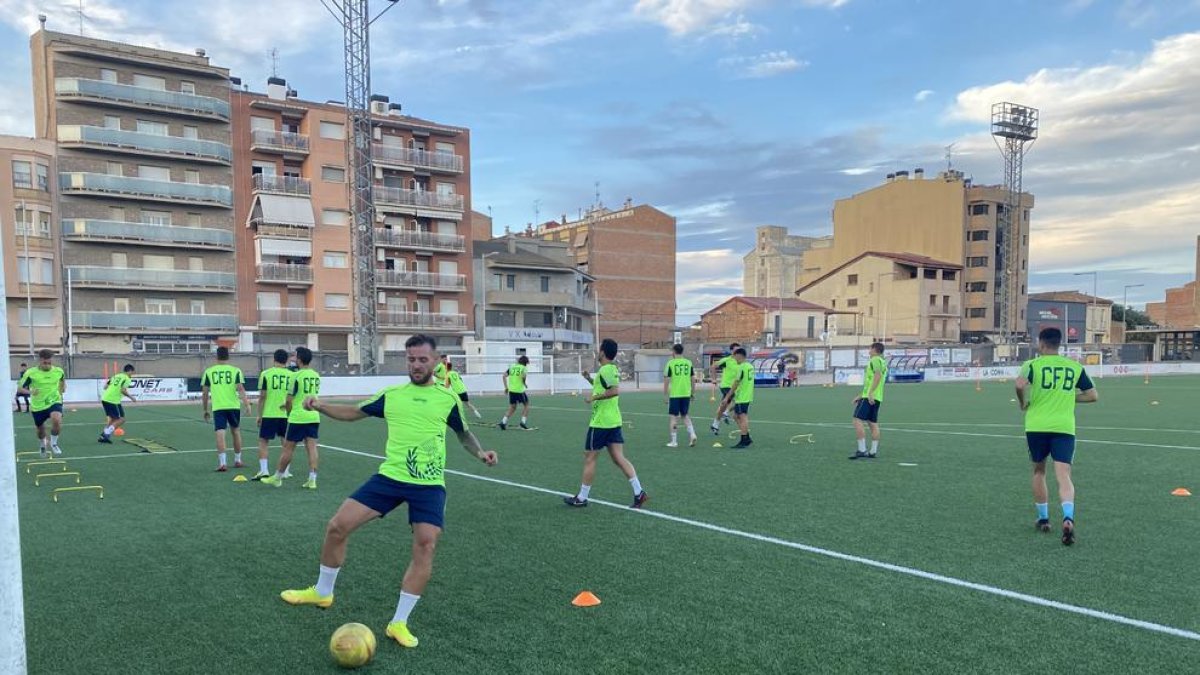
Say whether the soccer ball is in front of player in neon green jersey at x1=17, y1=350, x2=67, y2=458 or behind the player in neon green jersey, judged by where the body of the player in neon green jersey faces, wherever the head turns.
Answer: in front

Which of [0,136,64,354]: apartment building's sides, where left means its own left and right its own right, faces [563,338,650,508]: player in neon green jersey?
front

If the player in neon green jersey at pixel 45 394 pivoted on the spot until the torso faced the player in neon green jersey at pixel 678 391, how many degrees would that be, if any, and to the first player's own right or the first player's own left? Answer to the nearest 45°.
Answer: approximately 45° to the first player's own left

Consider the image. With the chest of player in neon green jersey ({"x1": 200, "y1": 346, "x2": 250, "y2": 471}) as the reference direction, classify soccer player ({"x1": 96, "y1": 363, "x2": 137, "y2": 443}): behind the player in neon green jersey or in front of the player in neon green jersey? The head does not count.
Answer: in front

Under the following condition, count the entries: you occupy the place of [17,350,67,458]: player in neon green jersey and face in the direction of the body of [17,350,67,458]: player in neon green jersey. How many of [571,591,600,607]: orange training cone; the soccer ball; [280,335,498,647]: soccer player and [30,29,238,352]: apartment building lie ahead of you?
3

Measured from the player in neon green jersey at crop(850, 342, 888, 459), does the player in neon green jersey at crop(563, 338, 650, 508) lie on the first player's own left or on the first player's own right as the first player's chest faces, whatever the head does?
on the first player's own left

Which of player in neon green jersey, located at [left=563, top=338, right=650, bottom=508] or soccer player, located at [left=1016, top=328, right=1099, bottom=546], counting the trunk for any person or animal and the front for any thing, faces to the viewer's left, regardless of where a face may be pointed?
the player in neon green jersey

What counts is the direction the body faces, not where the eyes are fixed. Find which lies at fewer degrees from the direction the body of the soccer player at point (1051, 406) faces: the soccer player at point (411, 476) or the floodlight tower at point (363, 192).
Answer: the floodlight tower

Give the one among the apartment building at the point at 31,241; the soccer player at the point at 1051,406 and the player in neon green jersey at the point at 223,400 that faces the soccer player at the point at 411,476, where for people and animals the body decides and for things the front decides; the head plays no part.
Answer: the apartment building

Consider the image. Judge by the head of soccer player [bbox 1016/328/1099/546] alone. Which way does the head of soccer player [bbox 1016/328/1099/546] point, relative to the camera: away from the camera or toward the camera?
away from the camera

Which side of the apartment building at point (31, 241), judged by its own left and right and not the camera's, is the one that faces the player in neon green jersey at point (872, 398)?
front

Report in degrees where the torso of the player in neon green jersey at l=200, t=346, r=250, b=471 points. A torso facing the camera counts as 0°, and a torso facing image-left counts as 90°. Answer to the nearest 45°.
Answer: approximately 180°

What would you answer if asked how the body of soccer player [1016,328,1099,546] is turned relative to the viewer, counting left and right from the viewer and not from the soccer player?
facing away from the viewer

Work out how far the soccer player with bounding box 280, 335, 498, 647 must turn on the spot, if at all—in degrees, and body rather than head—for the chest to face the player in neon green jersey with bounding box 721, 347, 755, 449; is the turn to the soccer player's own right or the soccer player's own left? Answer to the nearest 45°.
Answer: approximately 135° to the soccer player's own left

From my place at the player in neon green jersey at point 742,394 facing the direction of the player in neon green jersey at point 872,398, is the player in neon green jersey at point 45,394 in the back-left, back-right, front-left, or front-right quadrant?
back-right

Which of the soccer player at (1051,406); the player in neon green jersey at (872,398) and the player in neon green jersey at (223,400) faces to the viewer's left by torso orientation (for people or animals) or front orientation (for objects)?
the player in neon green jersey at (872,398)

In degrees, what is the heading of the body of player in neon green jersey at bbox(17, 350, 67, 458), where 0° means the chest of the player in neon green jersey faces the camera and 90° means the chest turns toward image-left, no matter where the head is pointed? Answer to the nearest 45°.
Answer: approximately 0°
